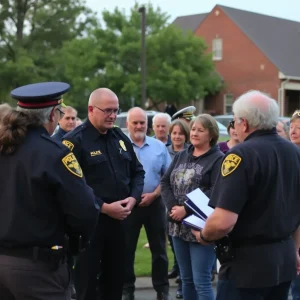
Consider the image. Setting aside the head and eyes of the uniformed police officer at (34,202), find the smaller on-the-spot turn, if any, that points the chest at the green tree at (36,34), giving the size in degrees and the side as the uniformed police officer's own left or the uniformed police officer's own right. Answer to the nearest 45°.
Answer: approximately 45° to the uniformed police officer's own left

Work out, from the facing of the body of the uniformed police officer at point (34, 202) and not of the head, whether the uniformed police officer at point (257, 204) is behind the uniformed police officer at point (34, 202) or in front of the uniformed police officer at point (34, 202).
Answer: in front

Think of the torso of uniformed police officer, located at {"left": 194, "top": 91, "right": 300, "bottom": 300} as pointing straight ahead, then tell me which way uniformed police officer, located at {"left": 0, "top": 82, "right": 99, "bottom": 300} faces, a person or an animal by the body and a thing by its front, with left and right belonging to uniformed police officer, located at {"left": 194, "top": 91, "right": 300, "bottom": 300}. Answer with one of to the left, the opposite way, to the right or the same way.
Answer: to the right

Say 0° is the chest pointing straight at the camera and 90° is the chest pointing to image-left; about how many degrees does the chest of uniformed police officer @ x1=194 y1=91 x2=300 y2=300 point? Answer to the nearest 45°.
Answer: approximately 135°

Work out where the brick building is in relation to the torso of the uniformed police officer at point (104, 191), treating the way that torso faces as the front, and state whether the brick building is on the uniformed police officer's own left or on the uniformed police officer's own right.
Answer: on the uniformed police officer's own left

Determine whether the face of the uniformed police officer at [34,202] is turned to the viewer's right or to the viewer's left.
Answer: to the viewer's right

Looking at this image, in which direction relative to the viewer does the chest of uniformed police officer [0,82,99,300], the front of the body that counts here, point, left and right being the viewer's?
facing away from the viewer and to the right of the viewer

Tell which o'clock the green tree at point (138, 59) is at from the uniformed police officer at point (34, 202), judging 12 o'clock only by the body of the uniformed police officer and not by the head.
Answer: The green tree is roughly at 11 o'clock from the uniformed police officer.

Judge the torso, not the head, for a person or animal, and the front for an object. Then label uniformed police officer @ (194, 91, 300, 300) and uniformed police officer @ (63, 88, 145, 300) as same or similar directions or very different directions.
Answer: very different directions

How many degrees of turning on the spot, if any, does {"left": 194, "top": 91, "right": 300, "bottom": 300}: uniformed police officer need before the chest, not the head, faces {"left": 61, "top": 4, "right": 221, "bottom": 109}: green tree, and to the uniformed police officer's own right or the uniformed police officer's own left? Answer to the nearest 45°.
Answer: approximately 45° to the uniformed police officer's own right

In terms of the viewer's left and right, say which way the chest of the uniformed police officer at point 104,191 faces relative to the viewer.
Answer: facing the viewer and to the right of the viewer

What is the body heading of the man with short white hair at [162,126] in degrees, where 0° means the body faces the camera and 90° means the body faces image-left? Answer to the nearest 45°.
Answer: approximately 0°

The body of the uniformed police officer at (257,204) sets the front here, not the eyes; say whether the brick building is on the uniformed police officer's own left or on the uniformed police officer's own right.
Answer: on the uniformed police officer's own right

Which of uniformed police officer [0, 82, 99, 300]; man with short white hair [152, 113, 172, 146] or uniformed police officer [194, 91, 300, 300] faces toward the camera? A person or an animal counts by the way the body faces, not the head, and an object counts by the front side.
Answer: the man with short white hair

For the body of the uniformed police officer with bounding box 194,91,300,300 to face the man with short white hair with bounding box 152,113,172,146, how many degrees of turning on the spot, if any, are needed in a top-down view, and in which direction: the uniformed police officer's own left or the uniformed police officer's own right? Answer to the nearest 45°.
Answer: approximately 45° to the uniformed police officer's own right

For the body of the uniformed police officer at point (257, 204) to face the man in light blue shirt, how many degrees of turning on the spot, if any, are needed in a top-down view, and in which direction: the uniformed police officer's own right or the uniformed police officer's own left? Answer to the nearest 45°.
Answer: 0° — they already face them

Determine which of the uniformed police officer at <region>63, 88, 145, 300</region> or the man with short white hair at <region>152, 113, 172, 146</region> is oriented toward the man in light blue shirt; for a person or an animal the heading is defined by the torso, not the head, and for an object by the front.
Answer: the man with short white hair
